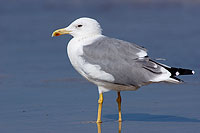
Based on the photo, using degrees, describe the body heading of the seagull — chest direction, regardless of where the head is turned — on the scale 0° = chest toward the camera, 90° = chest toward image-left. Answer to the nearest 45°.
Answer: approximately 90°
